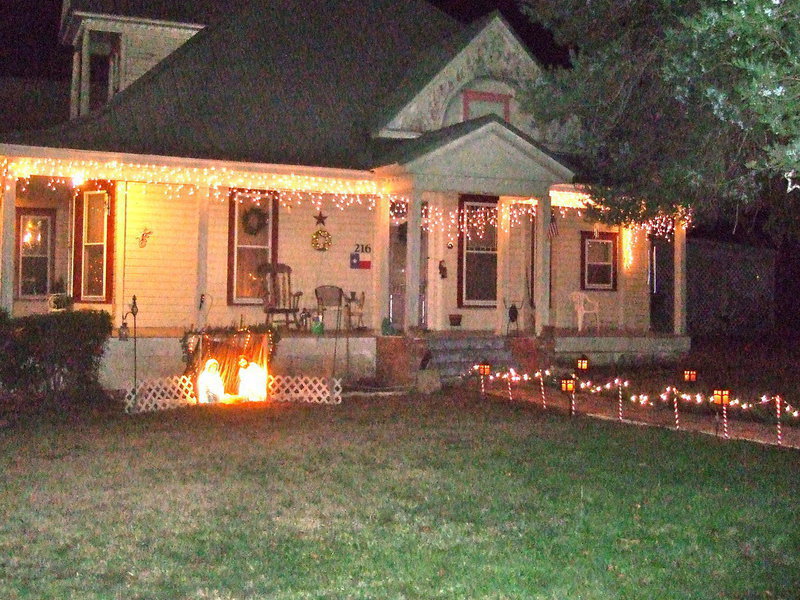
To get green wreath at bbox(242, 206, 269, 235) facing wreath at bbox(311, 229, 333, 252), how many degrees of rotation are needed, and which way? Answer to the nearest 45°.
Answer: approximately 90° to its left

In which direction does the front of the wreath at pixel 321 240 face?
toward the camera

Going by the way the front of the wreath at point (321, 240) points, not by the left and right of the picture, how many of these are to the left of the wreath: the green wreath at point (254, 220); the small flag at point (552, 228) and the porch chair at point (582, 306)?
2

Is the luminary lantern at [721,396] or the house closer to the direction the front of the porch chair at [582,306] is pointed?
the luminary lantern

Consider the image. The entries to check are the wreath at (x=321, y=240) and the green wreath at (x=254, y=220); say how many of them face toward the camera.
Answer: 2

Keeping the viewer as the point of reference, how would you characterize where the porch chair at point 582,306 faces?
facing the viewer and to the right of the viewer

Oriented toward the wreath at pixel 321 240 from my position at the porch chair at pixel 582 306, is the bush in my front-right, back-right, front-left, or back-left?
front-left

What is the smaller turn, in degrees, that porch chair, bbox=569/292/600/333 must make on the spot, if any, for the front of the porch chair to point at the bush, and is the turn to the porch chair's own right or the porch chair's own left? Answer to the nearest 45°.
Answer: approximately 90° to the porch chair's own right

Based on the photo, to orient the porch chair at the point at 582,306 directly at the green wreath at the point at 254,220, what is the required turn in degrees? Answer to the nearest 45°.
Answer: approximately 90° to its right

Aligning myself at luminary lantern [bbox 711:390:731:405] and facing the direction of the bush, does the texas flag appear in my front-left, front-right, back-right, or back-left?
front-right

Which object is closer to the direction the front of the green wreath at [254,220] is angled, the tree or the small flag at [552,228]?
the tree

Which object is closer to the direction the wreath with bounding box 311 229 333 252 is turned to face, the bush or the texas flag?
the bush

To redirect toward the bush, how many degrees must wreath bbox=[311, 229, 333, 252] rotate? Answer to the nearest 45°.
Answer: approximately 45° to its right

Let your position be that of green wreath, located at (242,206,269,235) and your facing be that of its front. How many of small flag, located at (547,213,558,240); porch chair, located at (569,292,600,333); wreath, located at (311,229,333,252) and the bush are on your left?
3

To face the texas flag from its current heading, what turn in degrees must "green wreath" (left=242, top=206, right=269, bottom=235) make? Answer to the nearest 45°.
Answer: approximately 90° to its left

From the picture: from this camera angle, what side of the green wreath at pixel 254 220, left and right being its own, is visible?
front
